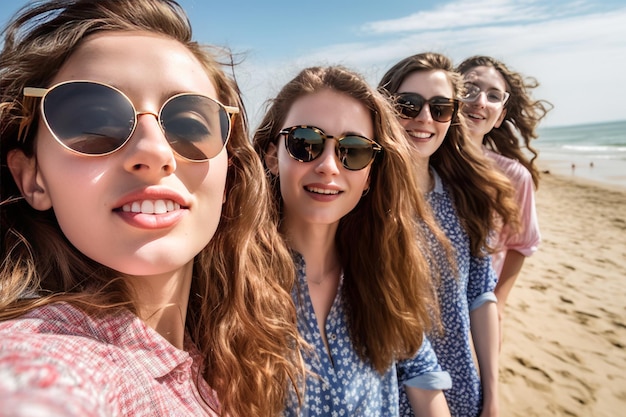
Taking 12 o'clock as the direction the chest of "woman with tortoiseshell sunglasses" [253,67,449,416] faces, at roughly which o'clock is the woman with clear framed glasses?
The woman with clear framed glasses is roughly at 7 o'clock from the woman with tortoiseshell sunglasses.

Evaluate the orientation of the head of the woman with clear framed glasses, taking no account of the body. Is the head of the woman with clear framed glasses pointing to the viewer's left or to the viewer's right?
to the viewer's left

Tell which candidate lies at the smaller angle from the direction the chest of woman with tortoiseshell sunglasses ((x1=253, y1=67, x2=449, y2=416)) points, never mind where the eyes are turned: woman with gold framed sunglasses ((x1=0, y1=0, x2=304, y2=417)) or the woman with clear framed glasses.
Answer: the woman with gold framed sunglasses

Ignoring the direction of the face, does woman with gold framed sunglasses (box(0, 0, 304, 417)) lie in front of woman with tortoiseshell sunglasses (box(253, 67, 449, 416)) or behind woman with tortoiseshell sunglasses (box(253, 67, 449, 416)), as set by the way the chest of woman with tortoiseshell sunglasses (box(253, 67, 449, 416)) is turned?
in front
